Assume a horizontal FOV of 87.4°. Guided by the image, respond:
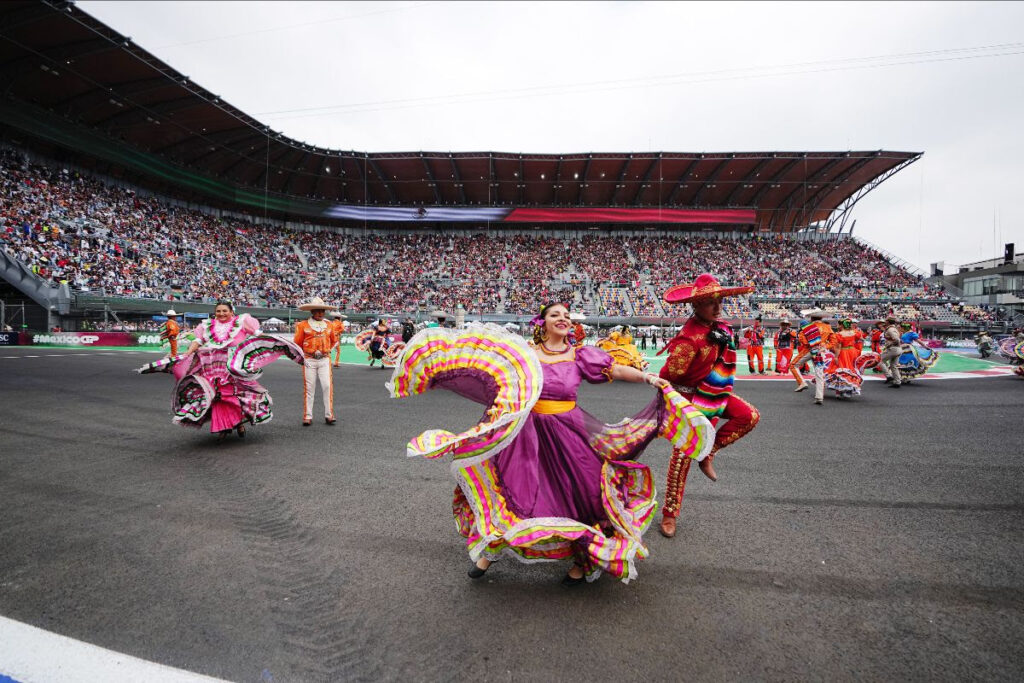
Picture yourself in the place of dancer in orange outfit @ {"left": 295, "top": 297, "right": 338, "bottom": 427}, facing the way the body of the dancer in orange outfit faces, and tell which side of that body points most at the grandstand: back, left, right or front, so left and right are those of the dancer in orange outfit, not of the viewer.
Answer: back

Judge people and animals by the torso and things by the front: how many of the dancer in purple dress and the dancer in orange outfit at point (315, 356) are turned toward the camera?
2

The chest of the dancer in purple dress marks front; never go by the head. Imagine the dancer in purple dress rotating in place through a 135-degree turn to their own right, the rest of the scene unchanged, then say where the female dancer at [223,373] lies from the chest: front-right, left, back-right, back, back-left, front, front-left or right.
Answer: front

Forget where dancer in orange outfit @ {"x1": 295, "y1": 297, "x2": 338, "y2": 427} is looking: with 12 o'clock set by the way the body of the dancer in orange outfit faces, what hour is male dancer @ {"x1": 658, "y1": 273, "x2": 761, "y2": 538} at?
The male dancer is roughly at 11 o'clock from the dancer in orange outfit.

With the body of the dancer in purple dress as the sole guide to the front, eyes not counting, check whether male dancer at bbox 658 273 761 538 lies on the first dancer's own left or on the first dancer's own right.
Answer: on the first dancer's own left

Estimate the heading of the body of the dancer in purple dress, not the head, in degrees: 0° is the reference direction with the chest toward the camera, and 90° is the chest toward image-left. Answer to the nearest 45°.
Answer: approximately 0°

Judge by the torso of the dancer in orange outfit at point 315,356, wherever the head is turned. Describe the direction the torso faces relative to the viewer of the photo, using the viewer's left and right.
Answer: facing the viewer
